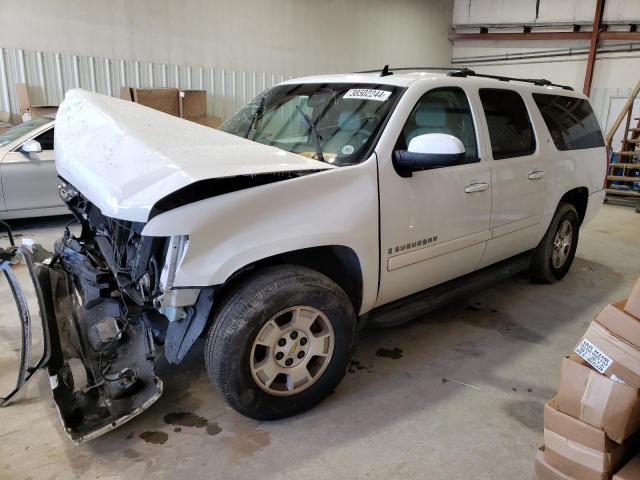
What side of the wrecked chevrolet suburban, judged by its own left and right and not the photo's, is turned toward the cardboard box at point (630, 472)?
left

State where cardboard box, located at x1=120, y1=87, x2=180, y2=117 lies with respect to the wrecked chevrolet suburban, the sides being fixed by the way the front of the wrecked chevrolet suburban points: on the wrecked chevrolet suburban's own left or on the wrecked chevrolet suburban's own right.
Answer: on the wrecked chevrolet suburban's own right

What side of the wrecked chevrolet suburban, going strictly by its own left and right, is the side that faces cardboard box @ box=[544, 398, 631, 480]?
left

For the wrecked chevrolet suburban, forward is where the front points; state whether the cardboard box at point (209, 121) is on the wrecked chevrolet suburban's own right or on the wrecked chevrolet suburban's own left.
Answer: on the wrecked chevrolet suburban's own right

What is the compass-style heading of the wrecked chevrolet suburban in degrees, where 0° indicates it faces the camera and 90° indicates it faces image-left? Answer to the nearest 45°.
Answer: approximately 45°

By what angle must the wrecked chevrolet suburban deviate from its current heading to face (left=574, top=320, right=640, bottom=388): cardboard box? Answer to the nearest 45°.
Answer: approximately 90° to its left
